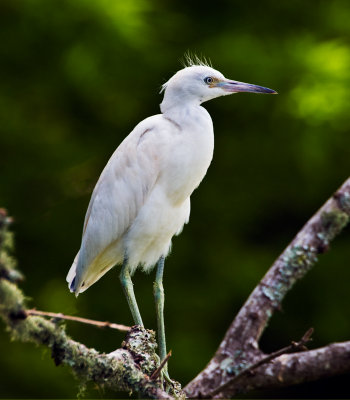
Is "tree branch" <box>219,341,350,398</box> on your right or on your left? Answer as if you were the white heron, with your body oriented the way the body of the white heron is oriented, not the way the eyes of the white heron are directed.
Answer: on your left

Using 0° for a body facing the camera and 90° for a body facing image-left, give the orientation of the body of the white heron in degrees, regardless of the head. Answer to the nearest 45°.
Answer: approximately 270°

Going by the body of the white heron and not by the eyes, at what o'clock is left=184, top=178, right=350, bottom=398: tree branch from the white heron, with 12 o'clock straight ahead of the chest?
The tree branch is roughly at 10 o'clock from the white heron.
